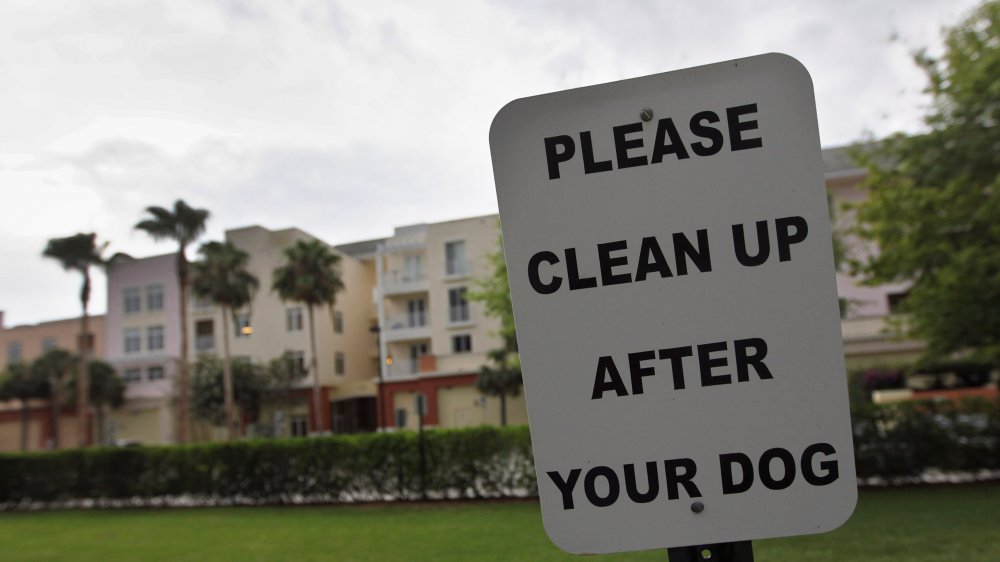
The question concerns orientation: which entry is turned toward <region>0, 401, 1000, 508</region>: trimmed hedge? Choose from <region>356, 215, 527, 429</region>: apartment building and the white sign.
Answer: the apartment building

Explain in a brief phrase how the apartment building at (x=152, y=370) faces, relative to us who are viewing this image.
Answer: facing the viewer

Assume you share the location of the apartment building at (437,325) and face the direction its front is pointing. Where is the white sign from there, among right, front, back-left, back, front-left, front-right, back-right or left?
front

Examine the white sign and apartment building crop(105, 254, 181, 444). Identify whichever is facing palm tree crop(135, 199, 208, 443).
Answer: the apartment building

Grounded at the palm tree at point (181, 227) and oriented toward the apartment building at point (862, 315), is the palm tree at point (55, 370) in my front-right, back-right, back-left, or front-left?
back-left

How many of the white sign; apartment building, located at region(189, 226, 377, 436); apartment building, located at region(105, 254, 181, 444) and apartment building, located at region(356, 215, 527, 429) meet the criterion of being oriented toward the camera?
4

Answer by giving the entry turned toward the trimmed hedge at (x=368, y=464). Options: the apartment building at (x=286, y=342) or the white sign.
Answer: the apartment building

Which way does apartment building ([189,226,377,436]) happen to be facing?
toward the camera

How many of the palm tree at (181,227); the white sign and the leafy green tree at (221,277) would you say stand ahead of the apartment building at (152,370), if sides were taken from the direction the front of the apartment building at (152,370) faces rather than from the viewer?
3

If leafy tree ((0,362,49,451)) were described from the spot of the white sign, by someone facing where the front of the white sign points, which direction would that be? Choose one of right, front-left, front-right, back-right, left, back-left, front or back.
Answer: back-right

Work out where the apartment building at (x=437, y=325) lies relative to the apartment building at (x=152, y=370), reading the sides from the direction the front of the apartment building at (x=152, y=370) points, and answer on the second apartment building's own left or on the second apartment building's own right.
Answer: on the second apartment building's own left

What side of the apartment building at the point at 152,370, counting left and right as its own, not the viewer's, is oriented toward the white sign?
front

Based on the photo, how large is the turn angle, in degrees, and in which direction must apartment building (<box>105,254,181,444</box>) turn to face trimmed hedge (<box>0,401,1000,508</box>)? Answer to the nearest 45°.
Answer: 0° — it already faces it

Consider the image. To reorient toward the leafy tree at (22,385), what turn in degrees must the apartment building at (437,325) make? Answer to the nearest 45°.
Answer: approximately 90° to its right
